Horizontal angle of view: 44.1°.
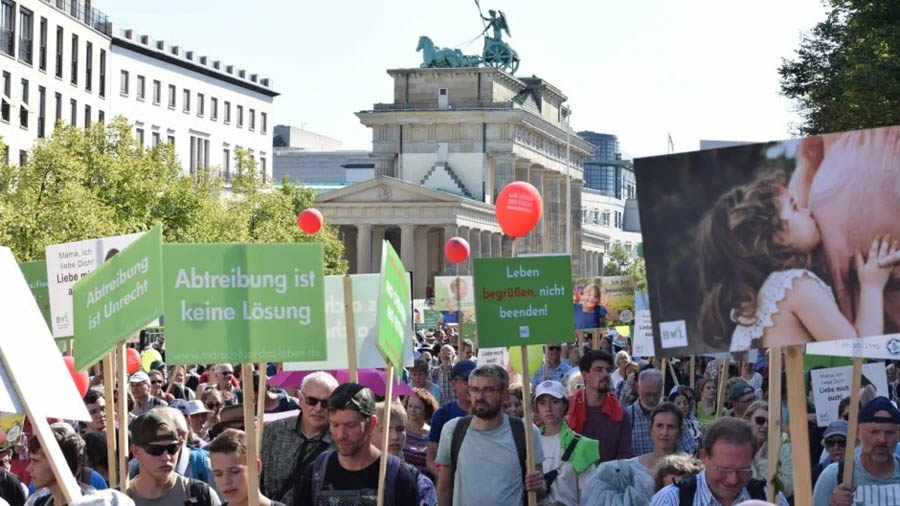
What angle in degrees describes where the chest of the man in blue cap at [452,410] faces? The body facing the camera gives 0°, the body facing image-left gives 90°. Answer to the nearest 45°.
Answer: approximately 315°

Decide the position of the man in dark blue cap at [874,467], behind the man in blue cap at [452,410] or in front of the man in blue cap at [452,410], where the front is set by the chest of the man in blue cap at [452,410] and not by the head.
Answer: in front

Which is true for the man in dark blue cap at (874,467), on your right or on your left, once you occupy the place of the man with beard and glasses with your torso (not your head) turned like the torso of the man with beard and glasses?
on your left

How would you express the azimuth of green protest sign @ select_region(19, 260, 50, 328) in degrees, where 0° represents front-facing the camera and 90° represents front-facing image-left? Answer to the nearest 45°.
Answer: approximately 0°

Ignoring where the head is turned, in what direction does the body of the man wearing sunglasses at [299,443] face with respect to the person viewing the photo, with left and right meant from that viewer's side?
facing the viewer and to the right of the viewer

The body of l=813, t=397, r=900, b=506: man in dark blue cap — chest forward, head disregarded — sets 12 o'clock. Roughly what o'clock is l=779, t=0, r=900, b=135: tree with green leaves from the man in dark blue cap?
The tree with green leaves is roughly at 6 o'clock from the man in dark blue cap.

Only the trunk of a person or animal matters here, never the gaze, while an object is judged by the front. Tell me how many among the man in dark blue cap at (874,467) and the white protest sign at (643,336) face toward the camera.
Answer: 2

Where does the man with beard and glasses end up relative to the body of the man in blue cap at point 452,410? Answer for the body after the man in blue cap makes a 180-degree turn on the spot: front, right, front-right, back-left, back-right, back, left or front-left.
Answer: back-left

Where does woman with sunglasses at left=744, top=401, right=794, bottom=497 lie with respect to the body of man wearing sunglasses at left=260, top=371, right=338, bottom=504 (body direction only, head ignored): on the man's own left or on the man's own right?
on the man's own left

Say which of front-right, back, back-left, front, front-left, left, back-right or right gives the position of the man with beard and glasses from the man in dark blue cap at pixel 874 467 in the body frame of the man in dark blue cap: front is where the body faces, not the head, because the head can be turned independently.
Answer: right

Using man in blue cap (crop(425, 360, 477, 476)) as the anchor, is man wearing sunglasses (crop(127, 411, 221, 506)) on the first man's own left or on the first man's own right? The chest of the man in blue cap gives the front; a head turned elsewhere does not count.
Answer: on the first man's own right

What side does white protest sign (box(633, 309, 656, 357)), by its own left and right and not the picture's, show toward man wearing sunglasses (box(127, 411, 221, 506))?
front
